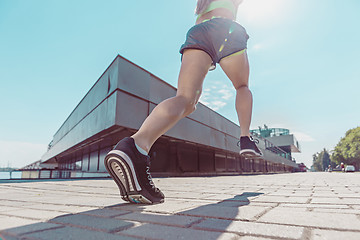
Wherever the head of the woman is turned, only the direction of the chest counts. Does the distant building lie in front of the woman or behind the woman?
in front

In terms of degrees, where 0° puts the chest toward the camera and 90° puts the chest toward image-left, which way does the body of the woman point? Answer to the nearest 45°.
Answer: approximately 225°

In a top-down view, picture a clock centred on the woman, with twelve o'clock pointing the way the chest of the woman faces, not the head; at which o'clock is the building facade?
The building facade is roughly at 10 o'clock from the woman.
